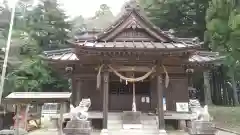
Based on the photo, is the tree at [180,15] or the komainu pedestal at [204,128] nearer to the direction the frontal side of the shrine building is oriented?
the komainu pedestal

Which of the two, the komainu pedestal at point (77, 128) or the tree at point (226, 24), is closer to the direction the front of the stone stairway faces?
the komainu pedestal

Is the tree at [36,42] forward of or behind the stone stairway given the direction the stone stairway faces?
behind

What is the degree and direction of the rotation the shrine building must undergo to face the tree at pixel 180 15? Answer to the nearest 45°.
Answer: approximately 180°

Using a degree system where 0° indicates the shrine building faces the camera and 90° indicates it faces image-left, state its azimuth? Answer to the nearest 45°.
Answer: approximately 0°

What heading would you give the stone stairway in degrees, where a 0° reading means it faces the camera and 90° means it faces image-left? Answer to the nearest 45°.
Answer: approximately 0°

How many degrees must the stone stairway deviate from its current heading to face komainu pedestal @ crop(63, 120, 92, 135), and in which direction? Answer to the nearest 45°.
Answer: approximately 45° to its right
